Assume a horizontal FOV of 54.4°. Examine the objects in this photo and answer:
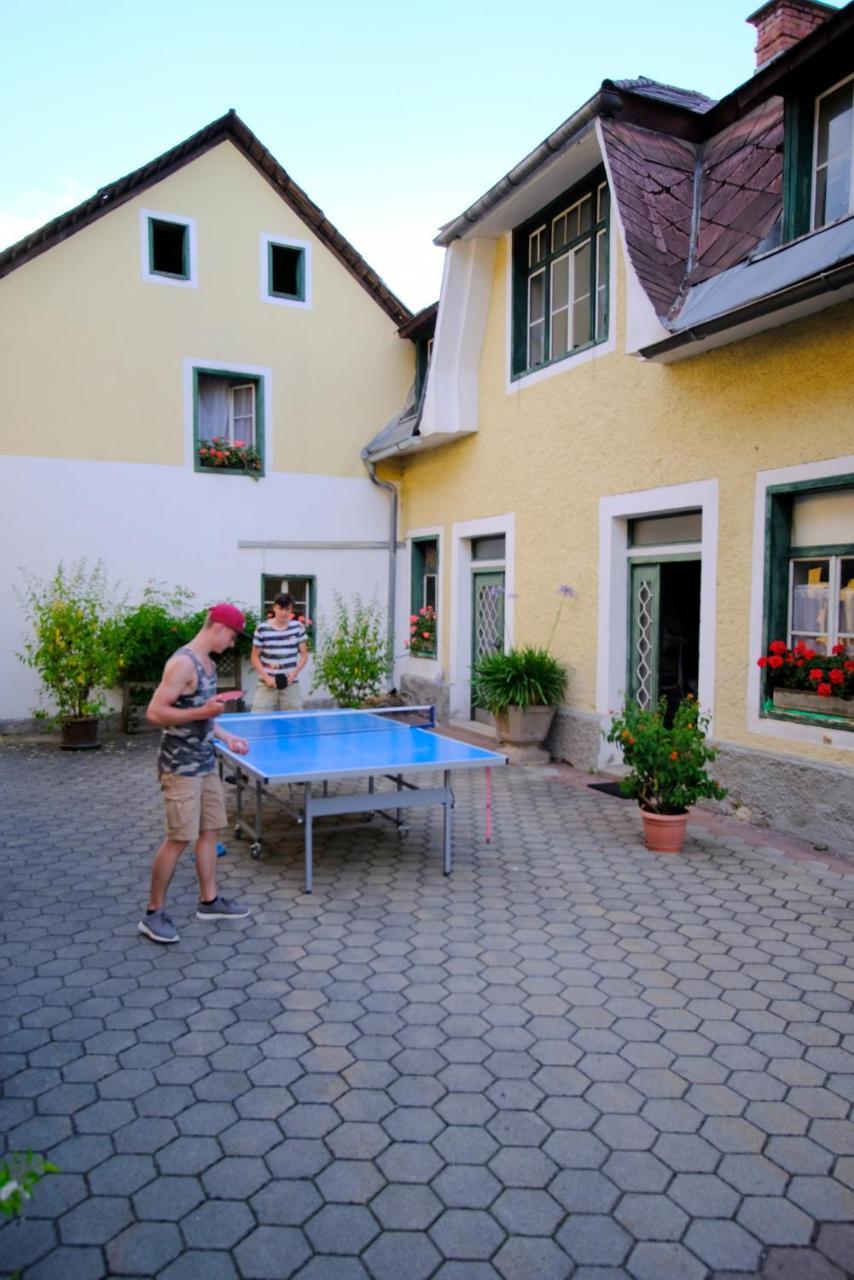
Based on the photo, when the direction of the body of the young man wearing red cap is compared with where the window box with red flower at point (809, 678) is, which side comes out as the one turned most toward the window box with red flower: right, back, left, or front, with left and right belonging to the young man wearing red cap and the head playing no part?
front

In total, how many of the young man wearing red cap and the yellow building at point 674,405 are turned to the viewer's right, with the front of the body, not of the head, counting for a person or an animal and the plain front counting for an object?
1

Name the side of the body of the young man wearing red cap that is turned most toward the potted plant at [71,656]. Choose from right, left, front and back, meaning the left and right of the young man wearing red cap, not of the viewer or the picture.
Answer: left

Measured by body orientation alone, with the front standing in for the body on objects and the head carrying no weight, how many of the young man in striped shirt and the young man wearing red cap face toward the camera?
1

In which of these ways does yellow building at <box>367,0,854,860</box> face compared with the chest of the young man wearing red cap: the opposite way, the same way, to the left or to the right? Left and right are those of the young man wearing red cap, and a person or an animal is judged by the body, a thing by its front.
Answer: the opposite way

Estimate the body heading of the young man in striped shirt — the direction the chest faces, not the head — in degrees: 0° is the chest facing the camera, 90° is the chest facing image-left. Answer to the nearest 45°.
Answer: approximately 0°

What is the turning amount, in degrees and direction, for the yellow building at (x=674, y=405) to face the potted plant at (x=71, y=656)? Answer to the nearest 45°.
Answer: approximately 45° to its right

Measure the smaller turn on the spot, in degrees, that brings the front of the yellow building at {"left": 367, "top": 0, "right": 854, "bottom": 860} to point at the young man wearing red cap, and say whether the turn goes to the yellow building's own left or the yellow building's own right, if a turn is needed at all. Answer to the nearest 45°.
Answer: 0° — it already faces them

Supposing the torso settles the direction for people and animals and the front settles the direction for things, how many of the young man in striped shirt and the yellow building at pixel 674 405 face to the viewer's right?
0

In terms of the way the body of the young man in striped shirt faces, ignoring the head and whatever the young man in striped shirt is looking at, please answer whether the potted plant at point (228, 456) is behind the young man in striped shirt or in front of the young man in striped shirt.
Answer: behind

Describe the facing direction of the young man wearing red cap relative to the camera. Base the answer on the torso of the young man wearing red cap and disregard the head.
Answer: to the viewer's right

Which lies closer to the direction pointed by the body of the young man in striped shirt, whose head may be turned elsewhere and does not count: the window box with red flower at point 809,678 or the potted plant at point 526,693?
the window box with red flower

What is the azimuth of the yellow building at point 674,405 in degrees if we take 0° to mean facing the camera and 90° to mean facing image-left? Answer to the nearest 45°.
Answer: approximately 45°

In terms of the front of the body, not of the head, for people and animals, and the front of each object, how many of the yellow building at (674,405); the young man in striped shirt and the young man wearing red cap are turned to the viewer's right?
1

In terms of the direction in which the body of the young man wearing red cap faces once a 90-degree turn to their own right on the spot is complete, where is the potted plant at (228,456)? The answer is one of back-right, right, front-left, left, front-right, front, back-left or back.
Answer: back

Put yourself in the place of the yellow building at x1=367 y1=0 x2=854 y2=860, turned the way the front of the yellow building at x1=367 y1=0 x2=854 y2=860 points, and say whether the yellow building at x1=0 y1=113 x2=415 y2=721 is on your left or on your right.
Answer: on your right

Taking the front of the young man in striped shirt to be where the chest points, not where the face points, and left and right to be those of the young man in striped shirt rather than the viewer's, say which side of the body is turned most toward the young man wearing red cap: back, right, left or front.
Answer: front
